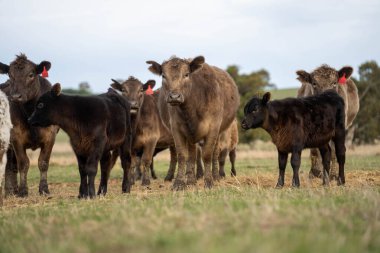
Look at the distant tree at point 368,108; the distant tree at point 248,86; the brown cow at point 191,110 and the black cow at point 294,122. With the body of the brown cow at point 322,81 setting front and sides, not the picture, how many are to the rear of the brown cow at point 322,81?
2

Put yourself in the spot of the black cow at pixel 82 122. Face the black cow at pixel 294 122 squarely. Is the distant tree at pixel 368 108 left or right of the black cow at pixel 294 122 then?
left

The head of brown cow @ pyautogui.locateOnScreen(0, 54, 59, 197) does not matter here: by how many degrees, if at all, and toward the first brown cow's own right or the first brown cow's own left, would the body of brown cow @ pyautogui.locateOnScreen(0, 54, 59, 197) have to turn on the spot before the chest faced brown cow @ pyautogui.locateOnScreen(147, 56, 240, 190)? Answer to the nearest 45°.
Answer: approximately 45° to the first brown cow's own left

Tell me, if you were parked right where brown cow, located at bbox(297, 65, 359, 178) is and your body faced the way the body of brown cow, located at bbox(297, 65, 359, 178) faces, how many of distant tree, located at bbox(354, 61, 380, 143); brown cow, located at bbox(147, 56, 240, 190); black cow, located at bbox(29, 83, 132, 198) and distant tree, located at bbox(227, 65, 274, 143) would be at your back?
2

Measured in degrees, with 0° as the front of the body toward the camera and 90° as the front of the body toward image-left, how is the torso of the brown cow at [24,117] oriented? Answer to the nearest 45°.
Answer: approximately 0°

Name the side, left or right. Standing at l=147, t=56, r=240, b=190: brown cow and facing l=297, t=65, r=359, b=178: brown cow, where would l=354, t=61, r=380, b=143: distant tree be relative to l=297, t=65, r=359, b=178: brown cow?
left

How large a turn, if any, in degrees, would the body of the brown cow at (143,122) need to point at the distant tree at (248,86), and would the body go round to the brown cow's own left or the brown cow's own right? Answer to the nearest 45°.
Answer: approximately 135° to the brown cow's own right

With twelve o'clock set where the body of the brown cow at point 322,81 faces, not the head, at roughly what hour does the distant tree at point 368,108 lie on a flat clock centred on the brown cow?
The distant tree is roughly at 6 o'clock from the brown cow.

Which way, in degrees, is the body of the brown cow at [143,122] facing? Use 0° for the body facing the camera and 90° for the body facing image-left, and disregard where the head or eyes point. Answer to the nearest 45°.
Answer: approximately 45°

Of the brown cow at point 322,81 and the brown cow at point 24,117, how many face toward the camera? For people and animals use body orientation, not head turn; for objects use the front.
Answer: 2

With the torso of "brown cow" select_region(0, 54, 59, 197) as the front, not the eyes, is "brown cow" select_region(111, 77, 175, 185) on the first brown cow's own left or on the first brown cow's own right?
on the first brown cow's own left
